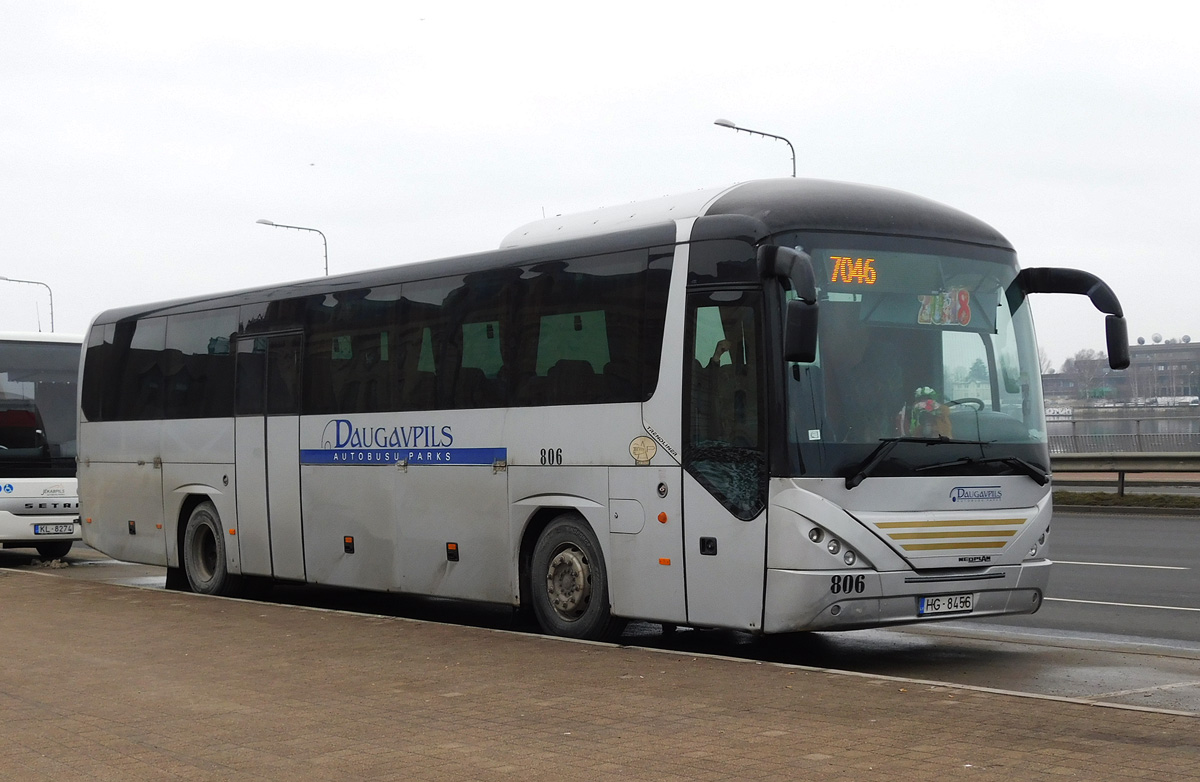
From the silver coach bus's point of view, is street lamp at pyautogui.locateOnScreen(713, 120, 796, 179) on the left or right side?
on its left

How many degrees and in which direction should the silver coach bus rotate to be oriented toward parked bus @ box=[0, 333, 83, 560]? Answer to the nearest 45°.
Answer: approximately 180°

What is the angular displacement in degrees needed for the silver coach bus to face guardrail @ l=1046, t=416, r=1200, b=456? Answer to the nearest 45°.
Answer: approximately 90° to its left

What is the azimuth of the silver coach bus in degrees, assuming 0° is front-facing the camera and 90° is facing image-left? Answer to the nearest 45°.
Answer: approximately 315°

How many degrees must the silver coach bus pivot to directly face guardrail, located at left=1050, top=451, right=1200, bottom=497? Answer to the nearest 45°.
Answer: approximately 90° to its left
